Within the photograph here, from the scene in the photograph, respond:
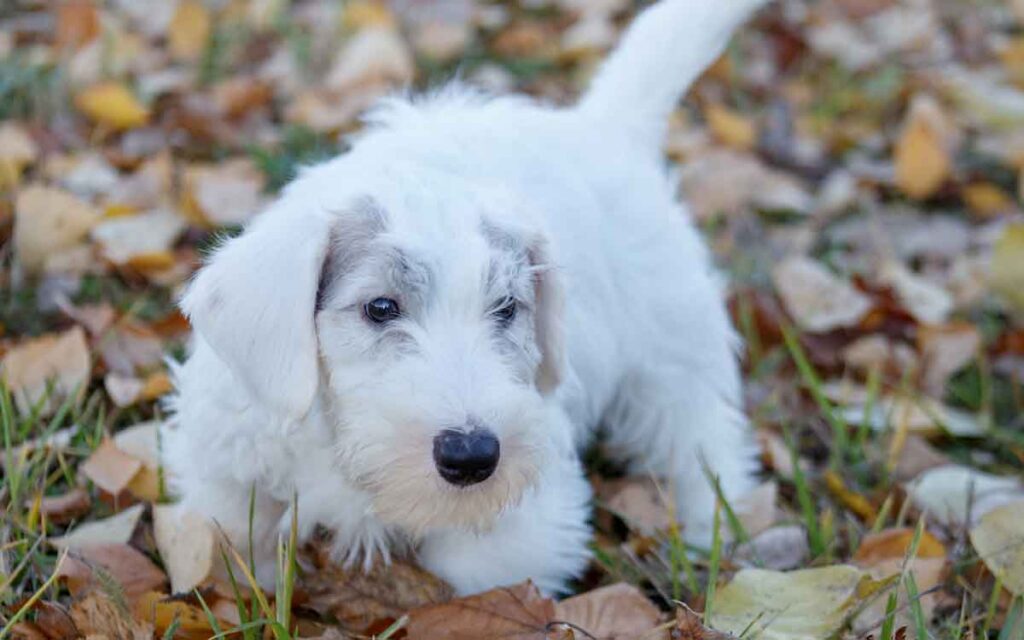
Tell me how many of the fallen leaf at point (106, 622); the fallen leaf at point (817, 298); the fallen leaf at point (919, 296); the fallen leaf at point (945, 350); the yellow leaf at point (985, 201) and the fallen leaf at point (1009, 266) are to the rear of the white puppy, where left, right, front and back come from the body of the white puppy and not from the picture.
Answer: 5

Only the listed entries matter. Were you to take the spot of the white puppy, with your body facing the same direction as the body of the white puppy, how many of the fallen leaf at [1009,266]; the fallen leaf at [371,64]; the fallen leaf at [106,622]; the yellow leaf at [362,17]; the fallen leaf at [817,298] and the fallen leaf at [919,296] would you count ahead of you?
1

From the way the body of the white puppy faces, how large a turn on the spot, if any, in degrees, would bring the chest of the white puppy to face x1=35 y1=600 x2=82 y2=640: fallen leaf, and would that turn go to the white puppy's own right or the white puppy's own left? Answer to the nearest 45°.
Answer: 0° — it already faces it

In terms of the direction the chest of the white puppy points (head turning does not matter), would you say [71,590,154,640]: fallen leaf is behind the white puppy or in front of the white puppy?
in front

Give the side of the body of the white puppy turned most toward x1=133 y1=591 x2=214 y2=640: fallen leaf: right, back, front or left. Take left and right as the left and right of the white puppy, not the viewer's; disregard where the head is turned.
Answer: front

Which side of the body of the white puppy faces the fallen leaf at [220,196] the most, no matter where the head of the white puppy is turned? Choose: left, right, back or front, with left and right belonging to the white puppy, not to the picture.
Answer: right

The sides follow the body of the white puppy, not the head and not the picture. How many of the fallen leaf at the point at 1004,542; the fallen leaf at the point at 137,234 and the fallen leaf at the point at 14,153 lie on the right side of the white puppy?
2

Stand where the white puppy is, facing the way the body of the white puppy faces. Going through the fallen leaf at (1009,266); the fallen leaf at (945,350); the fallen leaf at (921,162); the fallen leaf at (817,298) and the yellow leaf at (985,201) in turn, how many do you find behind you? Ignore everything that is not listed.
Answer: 5

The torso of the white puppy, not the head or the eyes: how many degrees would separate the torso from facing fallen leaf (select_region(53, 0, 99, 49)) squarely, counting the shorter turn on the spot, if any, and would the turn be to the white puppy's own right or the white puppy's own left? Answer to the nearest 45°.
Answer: approximately 90° to the white puppy's own right

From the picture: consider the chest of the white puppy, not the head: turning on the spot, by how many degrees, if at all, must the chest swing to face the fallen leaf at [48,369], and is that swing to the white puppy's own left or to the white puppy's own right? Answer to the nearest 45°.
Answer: approximately 90° to the white puppy's own right

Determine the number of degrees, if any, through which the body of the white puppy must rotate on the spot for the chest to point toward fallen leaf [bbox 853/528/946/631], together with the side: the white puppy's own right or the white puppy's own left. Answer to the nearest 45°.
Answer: approximately 135° to the white puppy's own left

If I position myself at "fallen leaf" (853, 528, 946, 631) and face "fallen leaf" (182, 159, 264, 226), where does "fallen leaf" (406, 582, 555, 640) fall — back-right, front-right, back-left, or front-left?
front-left

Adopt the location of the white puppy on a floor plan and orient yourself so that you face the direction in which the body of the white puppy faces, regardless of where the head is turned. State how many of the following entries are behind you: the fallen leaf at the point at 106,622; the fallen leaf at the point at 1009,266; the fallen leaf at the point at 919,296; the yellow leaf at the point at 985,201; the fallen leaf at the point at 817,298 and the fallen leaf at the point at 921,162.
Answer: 5

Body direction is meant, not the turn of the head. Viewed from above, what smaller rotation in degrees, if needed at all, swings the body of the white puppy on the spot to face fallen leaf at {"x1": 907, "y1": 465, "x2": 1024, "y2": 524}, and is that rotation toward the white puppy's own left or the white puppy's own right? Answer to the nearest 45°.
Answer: approximately 135° to the white puppy's own left

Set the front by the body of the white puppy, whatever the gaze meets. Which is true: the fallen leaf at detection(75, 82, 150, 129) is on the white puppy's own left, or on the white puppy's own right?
on the white puppy's own right

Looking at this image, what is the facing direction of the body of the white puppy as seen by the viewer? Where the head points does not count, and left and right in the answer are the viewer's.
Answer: facing the viewer and to the left of the viewer
